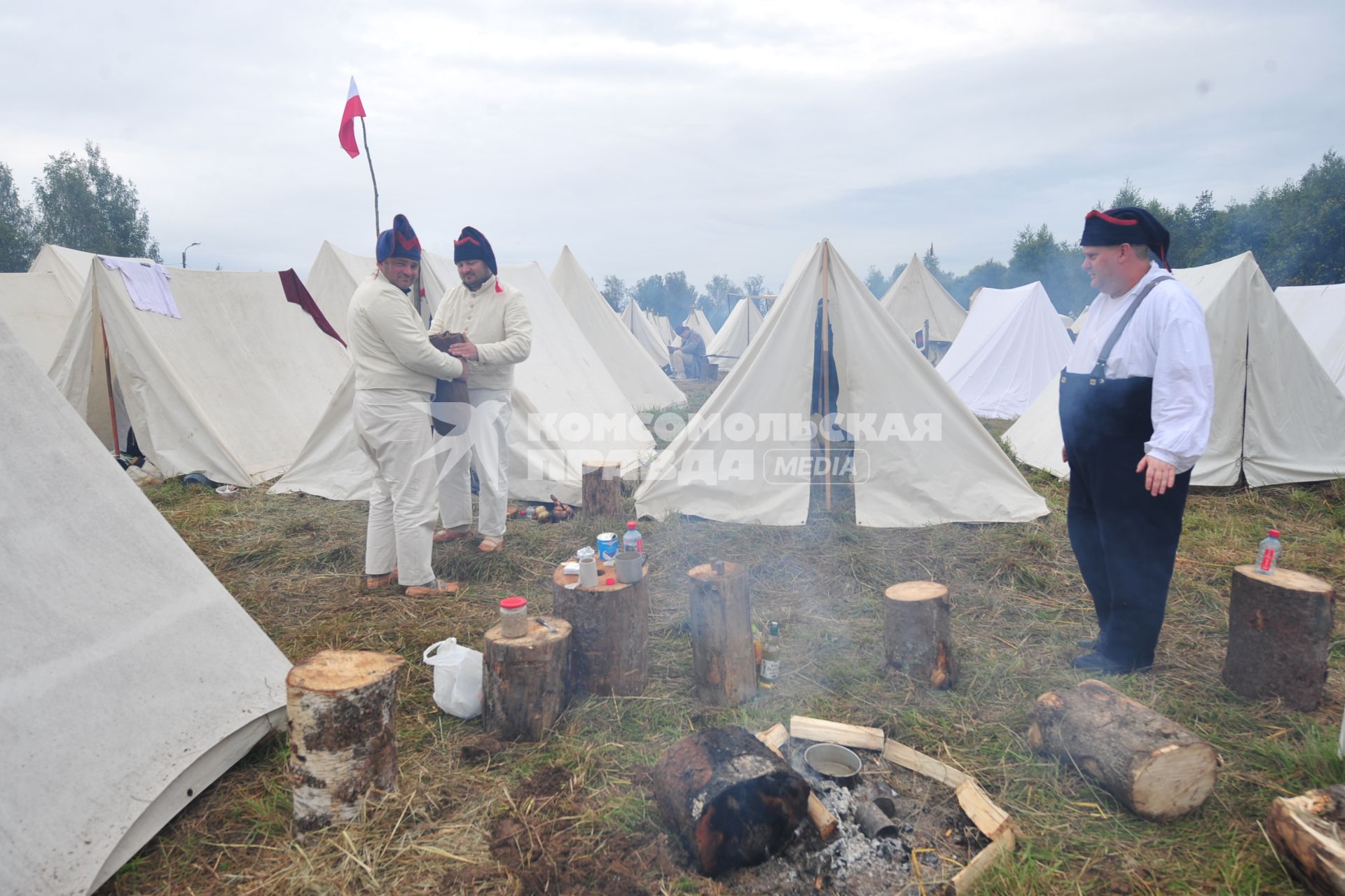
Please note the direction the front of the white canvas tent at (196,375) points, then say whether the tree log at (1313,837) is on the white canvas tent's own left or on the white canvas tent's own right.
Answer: on the white canvas tent's own left

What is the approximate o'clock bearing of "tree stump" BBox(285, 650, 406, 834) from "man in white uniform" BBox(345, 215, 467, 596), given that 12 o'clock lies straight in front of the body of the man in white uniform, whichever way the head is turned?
The tree stump is roughly at 3 o'clock from the man in white uniform.

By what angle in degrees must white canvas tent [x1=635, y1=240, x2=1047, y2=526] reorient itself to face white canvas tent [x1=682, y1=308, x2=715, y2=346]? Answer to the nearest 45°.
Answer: approximately 180°

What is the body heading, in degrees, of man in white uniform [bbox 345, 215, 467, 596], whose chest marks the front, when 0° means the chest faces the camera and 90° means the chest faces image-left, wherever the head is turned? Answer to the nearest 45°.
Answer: approximately 270°

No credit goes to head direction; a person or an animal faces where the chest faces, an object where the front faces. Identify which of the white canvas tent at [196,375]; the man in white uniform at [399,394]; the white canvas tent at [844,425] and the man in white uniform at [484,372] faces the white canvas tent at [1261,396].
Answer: the man in white uniform at [399,394]

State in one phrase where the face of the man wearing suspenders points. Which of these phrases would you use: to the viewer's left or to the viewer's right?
to the viewer's left

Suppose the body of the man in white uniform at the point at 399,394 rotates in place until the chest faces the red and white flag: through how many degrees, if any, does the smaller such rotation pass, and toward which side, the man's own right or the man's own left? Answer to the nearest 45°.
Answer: approximately 90° to the man's own left

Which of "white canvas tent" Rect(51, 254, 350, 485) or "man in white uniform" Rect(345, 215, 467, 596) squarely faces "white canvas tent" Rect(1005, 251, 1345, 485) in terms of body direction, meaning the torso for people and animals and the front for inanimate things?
the man in white uniform

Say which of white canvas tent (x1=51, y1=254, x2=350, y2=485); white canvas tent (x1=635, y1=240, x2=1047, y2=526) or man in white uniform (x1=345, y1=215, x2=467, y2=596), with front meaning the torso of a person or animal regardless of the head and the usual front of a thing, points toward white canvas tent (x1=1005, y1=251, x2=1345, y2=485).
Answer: the man in white uniform

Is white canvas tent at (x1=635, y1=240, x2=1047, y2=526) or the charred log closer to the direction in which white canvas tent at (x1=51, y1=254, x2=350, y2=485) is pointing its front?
the charred log
